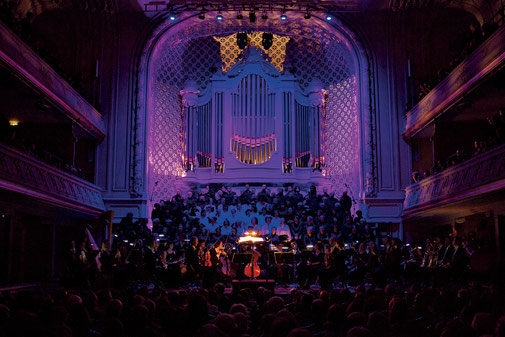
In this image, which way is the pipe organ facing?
toward the camera

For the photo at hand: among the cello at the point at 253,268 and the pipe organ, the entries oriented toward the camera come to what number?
2

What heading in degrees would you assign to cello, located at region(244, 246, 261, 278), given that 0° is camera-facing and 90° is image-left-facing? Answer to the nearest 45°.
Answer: approximately 0°

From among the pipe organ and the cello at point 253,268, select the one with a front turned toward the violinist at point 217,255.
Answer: the pipe organ

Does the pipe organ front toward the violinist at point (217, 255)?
yes

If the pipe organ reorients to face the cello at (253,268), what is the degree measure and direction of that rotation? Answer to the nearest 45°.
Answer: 0° — it already faces it

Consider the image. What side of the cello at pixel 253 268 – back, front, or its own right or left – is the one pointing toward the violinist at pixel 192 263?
right

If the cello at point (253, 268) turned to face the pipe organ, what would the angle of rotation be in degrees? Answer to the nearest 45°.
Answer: approximately 180°
